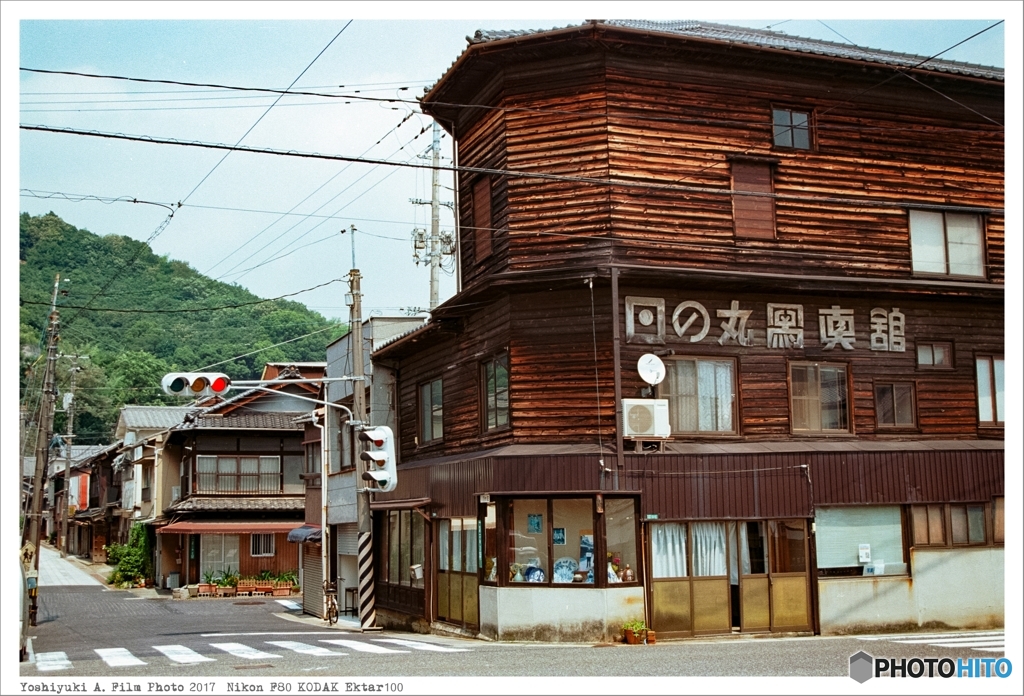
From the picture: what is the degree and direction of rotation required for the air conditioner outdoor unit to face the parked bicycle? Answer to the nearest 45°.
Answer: approximately 135° to its right

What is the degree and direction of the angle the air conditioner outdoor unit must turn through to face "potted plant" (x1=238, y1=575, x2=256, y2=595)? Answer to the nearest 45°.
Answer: approximately 135° to its right

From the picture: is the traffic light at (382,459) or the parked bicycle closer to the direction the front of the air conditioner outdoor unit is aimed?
the traffic light

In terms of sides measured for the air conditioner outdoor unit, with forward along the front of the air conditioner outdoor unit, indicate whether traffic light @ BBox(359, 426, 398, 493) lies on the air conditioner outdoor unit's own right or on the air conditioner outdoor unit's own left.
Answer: on the air conditioner outdoor unit's own right

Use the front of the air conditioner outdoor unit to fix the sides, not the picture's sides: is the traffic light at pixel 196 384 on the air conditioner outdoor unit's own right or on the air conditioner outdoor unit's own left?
on the air conditioner outdoor unit's own right

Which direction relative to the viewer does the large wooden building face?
toward the camera

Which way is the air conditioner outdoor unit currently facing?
toward the camera

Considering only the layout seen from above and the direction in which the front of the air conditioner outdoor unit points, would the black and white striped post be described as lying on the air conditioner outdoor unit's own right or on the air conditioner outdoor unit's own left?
on the air conditioner outdoor unit's own right

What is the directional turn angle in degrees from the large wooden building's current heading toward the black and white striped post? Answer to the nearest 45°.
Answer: approximately 90° to its right
